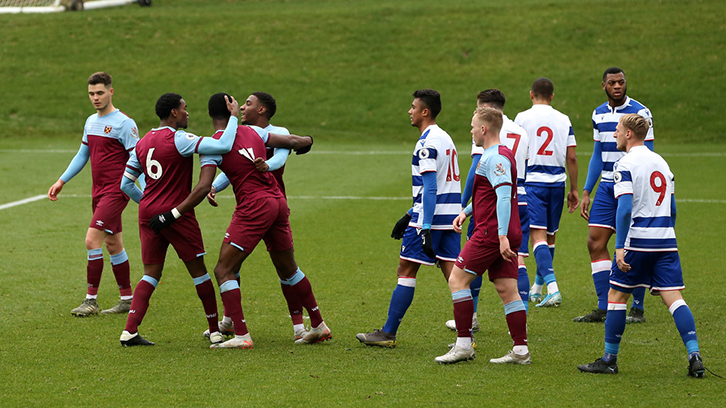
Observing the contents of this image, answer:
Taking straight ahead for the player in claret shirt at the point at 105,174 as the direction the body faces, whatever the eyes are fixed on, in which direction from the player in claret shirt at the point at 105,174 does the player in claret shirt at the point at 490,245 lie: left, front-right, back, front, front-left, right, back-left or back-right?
left

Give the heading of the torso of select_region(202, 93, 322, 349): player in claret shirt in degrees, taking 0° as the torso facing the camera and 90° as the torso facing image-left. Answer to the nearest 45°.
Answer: approximately 135°

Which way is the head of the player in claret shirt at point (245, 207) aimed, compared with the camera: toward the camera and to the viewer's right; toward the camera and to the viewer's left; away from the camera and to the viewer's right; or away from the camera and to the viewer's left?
away from the camera and to the viewer's right

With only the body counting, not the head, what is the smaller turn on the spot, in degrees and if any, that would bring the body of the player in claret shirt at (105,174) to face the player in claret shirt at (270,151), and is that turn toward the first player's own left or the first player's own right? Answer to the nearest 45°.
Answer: approximately 90° to the first player's own left
